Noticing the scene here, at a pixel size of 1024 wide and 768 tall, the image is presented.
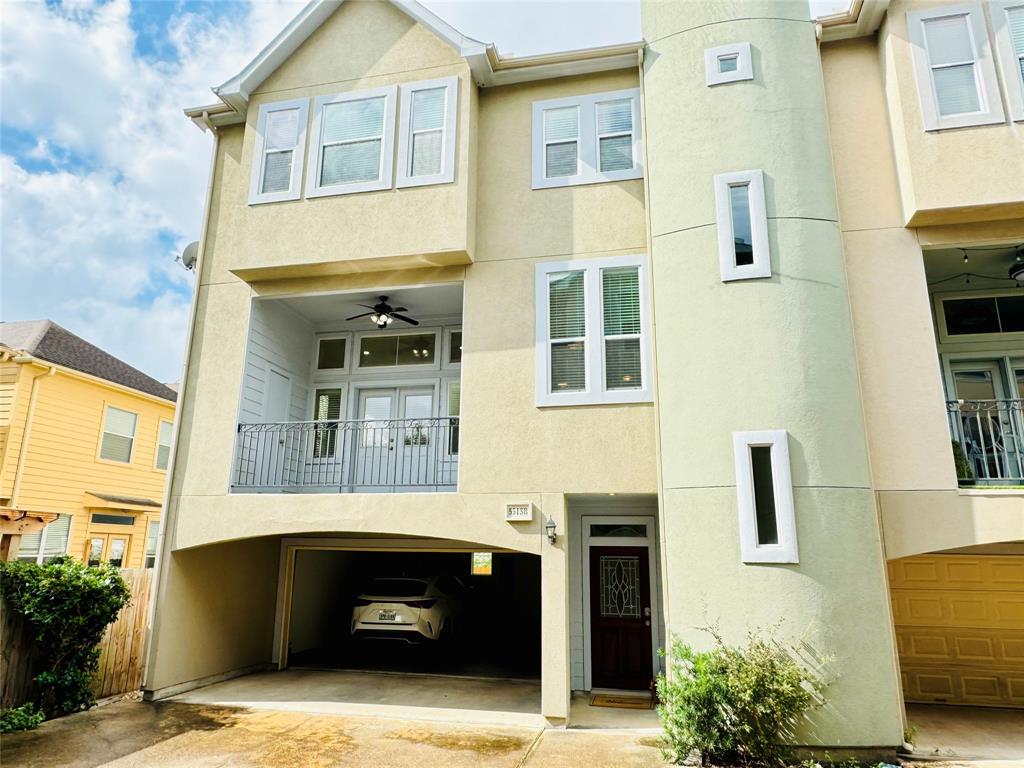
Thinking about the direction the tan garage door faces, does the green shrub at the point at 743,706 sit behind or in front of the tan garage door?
in front

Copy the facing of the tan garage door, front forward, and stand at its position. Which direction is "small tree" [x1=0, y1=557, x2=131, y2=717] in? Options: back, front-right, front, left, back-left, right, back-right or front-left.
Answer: front-right

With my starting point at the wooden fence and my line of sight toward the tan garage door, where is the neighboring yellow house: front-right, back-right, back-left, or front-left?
back-left

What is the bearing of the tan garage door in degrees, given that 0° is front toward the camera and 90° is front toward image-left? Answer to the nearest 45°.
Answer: approximately 0°

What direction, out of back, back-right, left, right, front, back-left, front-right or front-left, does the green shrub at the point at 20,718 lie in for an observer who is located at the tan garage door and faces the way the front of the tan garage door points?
front-right

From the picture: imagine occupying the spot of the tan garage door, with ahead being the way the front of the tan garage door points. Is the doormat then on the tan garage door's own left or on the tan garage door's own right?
on the tan garage door's own right

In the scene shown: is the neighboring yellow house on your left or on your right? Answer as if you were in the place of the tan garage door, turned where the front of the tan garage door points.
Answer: on your right

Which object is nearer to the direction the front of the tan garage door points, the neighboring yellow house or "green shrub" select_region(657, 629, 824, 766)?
the green shrub

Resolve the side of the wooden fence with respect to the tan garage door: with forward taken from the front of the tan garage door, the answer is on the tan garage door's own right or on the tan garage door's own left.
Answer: on the tan garage door's own right

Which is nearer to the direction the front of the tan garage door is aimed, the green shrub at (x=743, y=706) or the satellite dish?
the green shrub
